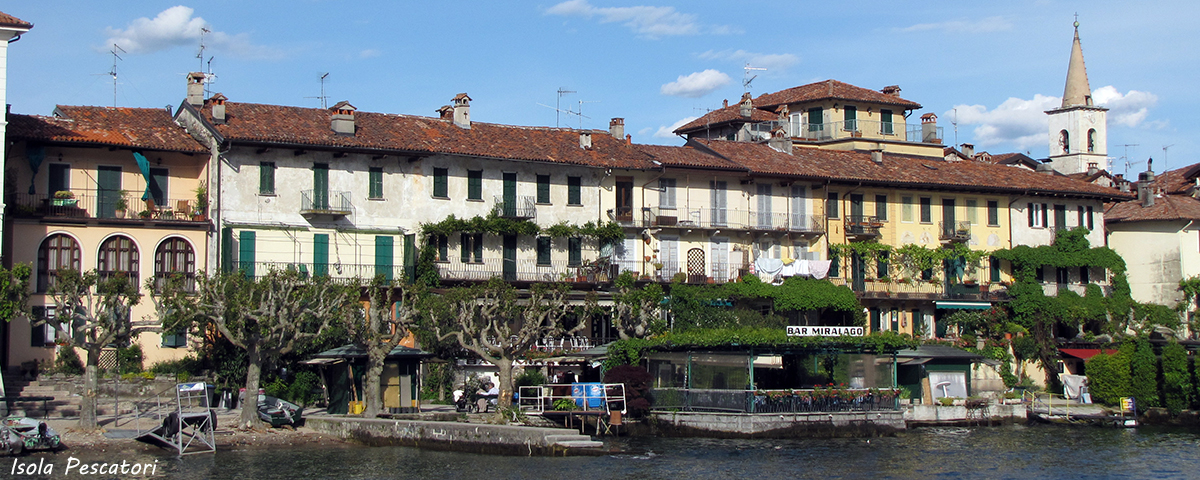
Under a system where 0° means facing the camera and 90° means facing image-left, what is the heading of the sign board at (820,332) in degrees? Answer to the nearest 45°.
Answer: approximately 0°

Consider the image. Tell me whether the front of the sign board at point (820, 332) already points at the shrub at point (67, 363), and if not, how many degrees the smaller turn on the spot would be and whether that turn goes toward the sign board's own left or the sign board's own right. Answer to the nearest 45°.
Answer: approximately 90° to the sign board's own right
